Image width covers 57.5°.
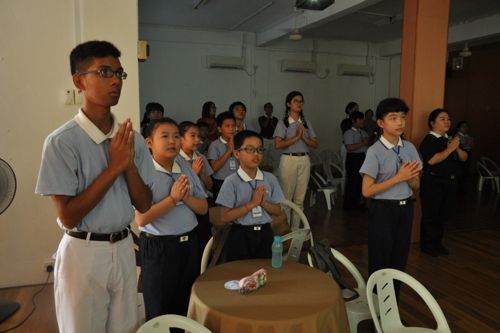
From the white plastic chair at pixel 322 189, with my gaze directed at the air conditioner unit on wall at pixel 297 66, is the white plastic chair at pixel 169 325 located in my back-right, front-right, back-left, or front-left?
back-left

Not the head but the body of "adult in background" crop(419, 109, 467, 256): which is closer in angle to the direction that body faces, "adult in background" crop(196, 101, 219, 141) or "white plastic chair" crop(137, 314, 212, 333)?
the white plastic chair

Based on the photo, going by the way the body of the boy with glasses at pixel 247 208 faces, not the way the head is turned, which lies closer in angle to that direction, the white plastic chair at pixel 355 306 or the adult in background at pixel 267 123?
the white plastic chair

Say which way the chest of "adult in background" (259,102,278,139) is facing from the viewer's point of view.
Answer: toward the camera

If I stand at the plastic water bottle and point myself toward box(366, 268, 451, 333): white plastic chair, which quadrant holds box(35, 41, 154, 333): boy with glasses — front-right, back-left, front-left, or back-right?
back-right

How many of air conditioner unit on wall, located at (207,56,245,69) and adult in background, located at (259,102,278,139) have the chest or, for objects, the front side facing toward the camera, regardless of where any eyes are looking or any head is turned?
2

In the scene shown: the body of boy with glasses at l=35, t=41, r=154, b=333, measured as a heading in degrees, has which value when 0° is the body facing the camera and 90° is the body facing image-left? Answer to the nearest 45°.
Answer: approximately 315°

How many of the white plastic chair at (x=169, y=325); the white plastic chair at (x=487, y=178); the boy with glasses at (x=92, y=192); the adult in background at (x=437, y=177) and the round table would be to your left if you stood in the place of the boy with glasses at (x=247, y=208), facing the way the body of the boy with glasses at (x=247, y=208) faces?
2

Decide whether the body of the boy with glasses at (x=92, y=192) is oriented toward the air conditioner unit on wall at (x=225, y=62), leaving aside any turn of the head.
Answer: no

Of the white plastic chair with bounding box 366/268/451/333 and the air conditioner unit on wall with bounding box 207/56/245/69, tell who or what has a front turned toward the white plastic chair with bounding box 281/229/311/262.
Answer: the air conditioner unit on wall
